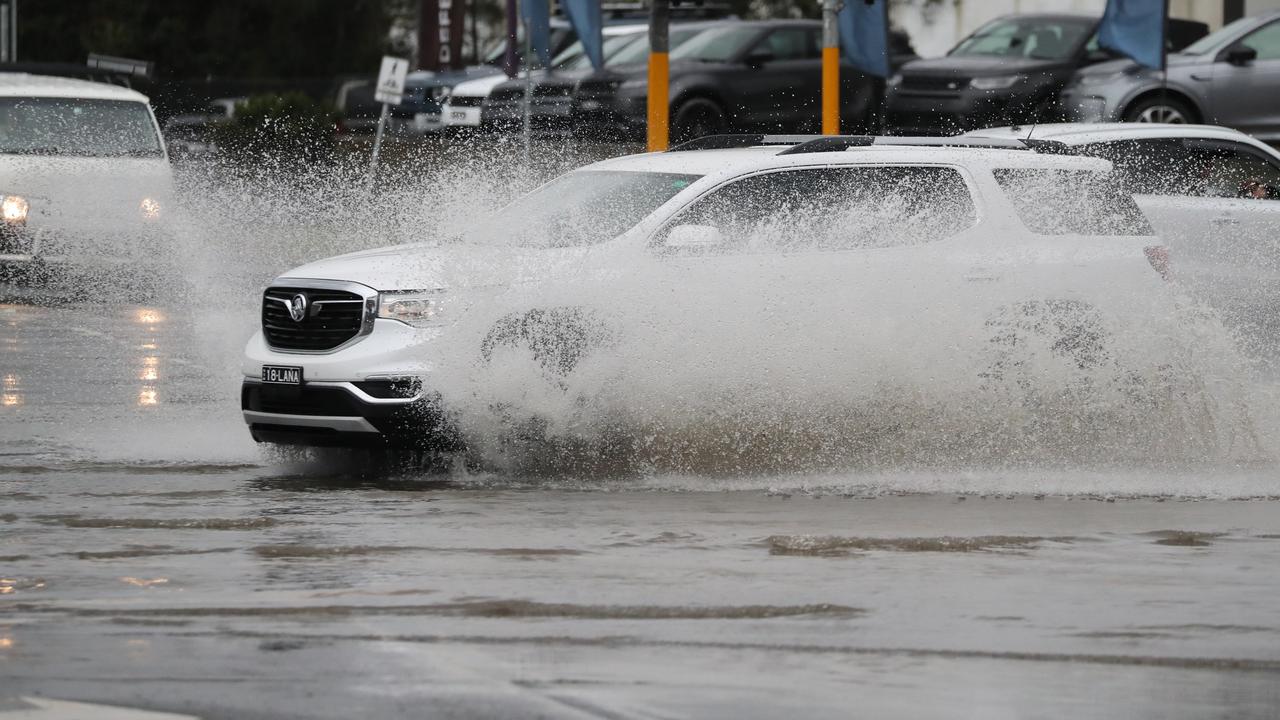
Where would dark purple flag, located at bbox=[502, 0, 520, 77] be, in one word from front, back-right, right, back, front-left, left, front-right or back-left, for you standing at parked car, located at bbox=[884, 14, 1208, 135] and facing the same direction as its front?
right

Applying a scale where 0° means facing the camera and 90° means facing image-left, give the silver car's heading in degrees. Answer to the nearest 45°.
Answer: approximately 45°

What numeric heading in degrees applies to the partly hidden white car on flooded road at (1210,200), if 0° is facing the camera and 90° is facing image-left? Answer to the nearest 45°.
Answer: approximately 270°

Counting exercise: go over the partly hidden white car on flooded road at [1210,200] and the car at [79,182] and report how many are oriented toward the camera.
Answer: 1

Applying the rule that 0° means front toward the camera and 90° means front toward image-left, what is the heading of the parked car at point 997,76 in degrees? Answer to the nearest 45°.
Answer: approximately 45°

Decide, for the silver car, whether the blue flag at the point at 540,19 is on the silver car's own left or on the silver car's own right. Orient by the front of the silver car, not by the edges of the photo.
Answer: on the silver car's own right

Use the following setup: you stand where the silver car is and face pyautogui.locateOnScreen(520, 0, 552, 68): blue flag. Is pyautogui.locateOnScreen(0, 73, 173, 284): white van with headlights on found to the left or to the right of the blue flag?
left
